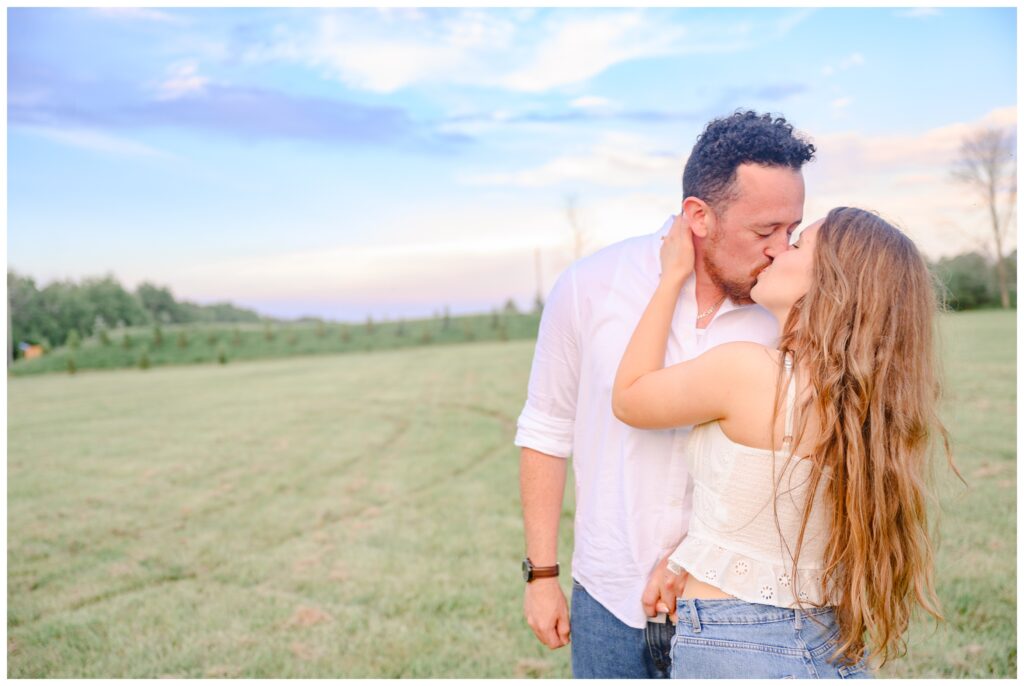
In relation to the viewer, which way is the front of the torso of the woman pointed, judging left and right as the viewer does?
facing away from the viewer and to the left of the viewer

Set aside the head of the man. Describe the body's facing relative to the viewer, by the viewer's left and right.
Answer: facing the viewer and to the right of the viewer

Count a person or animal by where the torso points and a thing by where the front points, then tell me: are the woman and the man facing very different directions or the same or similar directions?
very different directions
